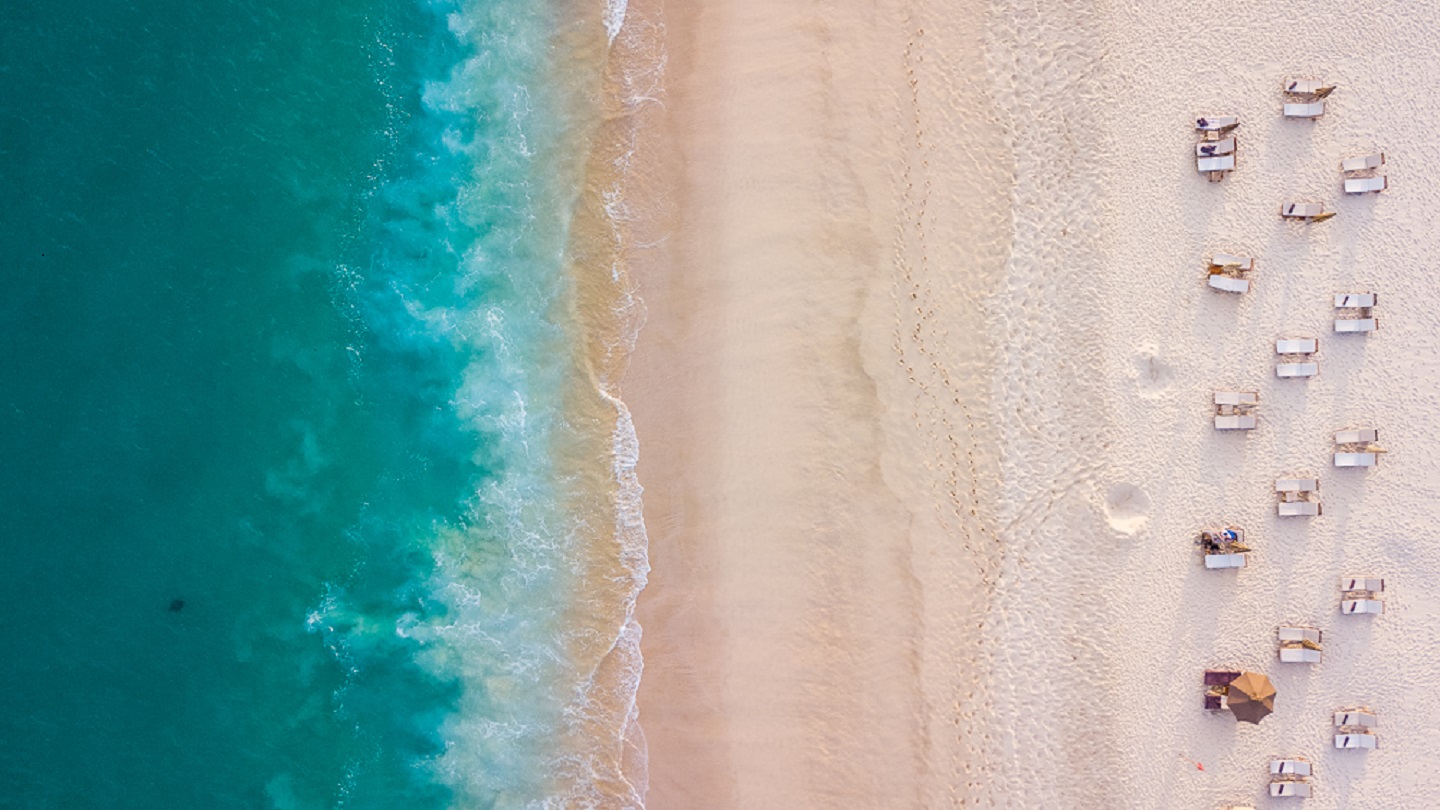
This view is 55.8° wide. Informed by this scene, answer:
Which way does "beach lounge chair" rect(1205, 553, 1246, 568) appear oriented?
to the viewer's left

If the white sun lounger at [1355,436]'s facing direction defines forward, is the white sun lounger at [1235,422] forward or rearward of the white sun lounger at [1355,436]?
forward

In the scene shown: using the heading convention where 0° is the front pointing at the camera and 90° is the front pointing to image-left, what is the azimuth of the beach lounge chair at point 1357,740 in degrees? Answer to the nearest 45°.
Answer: approximately 90°

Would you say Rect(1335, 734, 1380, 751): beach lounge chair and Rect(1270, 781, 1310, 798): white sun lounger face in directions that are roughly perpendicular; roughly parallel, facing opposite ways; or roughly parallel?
roughly parallel

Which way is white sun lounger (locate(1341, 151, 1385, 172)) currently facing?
to the viewer's left

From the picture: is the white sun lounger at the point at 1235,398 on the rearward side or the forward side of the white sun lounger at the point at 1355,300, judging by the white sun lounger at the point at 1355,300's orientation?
on the forward side
